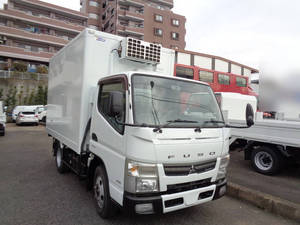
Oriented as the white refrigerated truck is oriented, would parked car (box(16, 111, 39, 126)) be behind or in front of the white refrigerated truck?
behind

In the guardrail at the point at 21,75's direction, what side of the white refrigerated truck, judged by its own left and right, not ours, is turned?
back

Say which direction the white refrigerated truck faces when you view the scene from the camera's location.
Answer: facing the viewer and to the right of the viewer

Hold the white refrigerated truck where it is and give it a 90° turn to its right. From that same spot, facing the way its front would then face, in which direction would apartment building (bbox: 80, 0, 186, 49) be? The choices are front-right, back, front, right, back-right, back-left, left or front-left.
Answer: back-right

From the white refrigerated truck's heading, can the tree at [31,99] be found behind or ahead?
behind

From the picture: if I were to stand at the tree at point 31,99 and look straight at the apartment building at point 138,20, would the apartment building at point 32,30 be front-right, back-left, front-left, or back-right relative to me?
front-left

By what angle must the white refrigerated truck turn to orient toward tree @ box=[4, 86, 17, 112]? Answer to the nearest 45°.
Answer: approximately 180°
